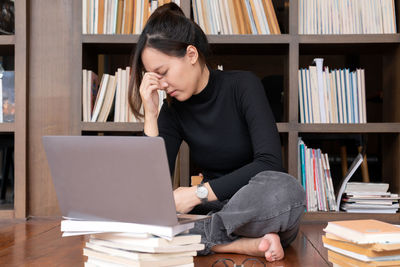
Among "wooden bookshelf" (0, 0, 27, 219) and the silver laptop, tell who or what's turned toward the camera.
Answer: the wooden bookshelf

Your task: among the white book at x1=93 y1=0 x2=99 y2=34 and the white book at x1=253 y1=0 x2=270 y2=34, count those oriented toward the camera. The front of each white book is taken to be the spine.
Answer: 2

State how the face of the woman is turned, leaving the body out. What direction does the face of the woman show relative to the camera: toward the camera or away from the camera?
toward the camera

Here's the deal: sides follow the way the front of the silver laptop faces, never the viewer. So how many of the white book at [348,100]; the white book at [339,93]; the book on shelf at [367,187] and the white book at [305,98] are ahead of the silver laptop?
4

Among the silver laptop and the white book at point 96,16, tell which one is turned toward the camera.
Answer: the white book

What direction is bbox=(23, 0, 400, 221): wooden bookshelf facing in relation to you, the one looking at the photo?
facing the viewer

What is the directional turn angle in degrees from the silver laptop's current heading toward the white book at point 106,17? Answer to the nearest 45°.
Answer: approximately 45° to its left

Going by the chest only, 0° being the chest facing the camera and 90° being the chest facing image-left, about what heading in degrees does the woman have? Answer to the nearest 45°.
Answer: approximately 45°

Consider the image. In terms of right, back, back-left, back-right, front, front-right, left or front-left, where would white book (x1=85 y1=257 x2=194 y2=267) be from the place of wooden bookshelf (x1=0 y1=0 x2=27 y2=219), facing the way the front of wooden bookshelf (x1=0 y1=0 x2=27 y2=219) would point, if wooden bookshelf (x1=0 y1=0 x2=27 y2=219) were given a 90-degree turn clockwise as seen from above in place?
left

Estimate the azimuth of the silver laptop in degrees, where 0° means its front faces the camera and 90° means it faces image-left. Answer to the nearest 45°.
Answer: approximately 225°

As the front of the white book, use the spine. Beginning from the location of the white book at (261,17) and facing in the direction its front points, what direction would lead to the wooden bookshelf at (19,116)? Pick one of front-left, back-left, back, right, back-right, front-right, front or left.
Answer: right

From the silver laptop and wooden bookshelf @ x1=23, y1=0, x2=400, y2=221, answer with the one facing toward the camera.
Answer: the wooden bookshelf

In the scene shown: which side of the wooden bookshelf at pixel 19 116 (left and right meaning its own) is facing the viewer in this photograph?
front

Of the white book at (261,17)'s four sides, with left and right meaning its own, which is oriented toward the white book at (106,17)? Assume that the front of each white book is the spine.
right

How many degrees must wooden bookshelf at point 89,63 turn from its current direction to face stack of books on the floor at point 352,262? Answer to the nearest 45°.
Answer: approximately 45° to its left

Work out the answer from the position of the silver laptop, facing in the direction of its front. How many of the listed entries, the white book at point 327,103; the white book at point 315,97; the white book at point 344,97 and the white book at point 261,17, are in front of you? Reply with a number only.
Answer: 4
